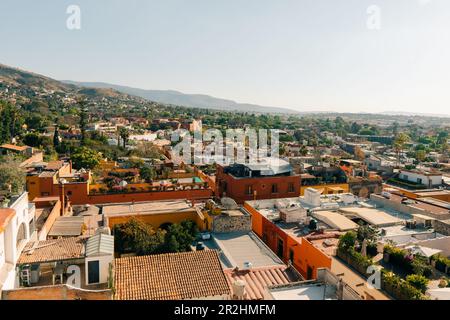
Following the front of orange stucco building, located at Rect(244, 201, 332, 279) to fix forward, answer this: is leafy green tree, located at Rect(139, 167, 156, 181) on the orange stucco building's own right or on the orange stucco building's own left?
on the orange stucco building's own right

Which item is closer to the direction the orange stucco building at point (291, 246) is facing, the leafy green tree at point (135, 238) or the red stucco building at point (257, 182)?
the leafy green tree

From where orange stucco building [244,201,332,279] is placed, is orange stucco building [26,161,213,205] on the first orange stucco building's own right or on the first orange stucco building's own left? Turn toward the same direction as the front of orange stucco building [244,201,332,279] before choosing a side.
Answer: on the first orange stucco building's own right

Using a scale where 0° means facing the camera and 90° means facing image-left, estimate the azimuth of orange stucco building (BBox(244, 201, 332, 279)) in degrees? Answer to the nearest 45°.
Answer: approximately 45°

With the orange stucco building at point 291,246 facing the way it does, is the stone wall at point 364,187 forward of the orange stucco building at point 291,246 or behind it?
behind

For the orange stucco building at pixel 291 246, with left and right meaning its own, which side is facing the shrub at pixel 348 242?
left

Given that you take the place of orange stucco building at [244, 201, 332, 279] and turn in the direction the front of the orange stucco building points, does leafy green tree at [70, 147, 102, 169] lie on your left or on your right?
on your right

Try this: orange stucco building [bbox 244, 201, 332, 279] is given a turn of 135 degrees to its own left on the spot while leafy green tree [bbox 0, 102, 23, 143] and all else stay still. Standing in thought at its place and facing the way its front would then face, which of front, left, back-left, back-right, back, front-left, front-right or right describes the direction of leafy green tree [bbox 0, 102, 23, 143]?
back-left

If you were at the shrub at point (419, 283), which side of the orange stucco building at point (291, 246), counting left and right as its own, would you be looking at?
left

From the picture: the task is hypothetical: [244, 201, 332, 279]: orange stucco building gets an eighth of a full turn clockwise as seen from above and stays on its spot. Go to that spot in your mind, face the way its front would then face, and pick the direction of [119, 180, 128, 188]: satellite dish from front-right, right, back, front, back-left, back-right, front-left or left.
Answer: front-right

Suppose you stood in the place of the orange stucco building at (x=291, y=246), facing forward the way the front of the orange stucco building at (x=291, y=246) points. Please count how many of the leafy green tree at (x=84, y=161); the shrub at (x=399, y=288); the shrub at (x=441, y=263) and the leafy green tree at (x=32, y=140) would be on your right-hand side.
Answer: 2

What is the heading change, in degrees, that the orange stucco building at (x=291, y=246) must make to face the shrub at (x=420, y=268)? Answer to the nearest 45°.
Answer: approximately 90° to its left
